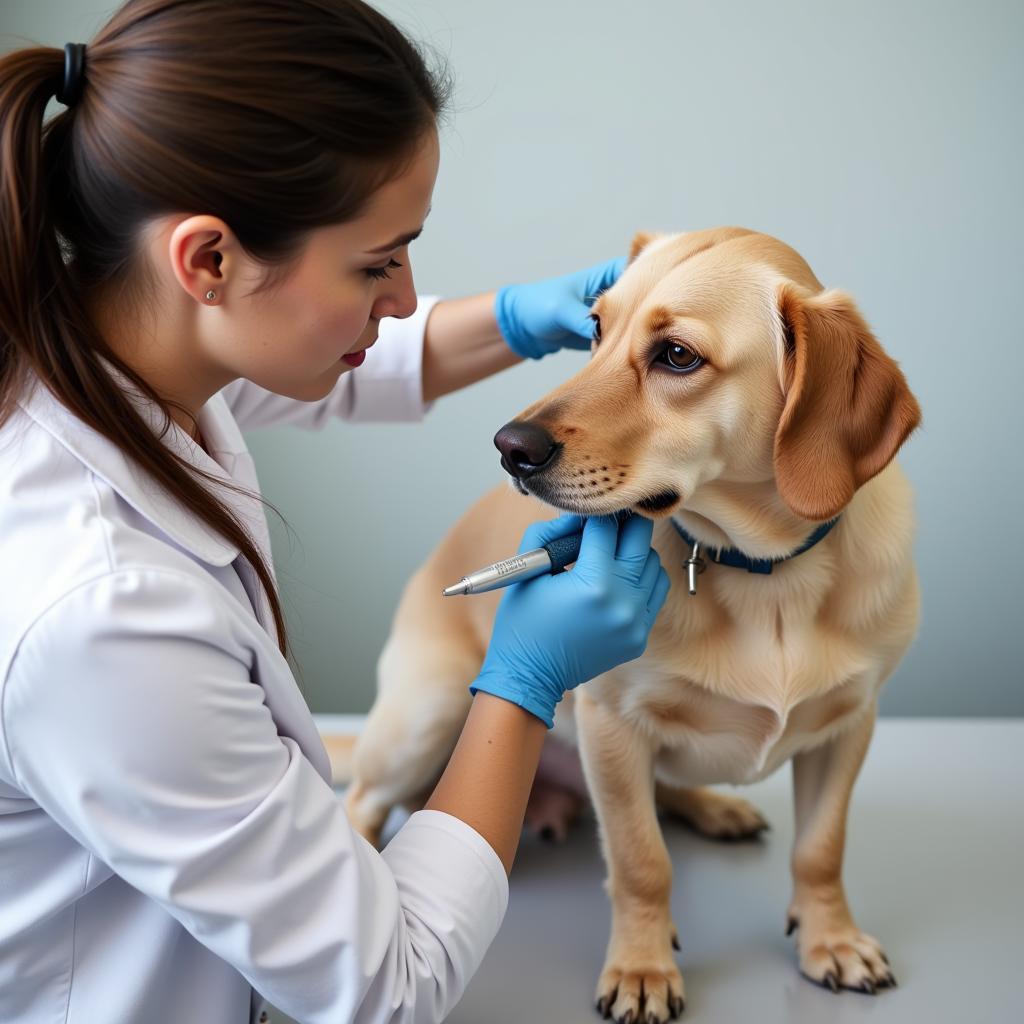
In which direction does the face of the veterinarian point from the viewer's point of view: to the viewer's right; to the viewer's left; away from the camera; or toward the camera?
to the viewer's right

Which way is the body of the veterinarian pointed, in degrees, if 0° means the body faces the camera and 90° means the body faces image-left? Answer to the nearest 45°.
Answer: approximately 270°
